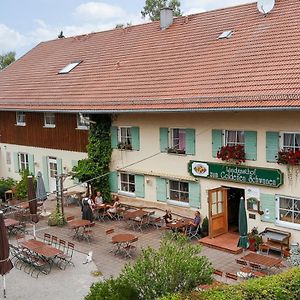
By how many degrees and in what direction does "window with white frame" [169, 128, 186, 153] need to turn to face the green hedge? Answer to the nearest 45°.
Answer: approximately 45° to its left

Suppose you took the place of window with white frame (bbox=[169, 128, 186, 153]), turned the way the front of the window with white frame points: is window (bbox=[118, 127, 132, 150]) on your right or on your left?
on your right

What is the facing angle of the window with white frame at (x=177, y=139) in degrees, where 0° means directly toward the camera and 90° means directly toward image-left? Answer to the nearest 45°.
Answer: approximately 45°

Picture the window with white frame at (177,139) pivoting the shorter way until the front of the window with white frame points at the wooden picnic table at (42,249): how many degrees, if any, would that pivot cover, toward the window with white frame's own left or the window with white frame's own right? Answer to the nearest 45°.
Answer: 0° — it already faces it

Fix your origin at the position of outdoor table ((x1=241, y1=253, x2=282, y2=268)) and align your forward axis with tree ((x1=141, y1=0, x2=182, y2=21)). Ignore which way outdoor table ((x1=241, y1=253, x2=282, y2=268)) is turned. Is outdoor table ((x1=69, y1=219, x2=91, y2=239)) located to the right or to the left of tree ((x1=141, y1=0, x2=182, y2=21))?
left
